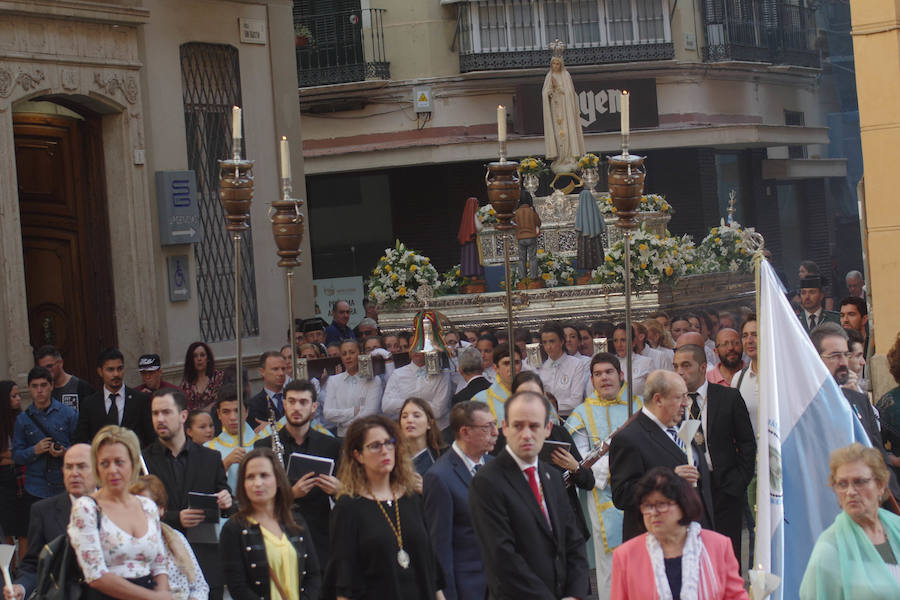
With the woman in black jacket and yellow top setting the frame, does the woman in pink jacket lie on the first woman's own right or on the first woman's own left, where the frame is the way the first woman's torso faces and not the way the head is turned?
on the first woman's own left

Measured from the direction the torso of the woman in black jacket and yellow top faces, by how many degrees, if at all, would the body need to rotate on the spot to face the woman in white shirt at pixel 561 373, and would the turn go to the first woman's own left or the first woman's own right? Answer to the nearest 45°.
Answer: approximately 135° to the first woman's own left

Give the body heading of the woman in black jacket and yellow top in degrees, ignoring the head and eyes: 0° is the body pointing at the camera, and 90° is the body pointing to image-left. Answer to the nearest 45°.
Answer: approximately 0°

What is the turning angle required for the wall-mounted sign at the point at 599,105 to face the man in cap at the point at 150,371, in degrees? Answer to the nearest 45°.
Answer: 0° — it already faces them

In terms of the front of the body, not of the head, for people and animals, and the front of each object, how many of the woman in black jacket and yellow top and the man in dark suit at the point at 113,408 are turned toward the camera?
2

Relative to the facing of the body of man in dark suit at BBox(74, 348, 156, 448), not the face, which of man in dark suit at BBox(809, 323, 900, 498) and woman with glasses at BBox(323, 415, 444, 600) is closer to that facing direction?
the woman with glasses

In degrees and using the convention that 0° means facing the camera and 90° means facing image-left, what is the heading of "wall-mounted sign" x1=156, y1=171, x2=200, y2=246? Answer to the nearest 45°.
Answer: approximately 315°

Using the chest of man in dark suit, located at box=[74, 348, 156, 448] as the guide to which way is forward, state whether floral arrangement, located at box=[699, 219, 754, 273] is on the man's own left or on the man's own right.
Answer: on the man's own left

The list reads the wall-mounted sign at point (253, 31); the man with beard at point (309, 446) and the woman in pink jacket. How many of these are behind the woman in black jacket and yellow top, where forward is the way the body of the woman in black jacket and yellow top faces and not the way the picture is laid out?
2

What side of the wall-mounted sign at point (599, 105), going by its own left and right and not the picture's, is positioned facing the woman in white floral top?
front

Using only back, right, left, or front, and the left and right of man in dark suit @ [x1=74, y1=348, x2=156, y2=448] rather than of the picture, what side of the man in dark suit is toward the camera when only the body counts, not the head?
front

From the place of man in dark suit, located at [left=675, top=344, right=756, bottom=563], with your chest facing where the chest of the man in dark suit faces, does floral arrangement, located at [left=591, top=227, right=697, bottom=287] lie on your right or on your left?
on your right
